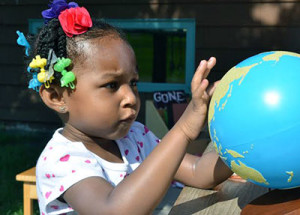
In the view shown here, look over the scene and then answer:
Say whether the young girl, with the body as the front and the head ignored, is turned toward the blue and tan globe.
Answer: yes
